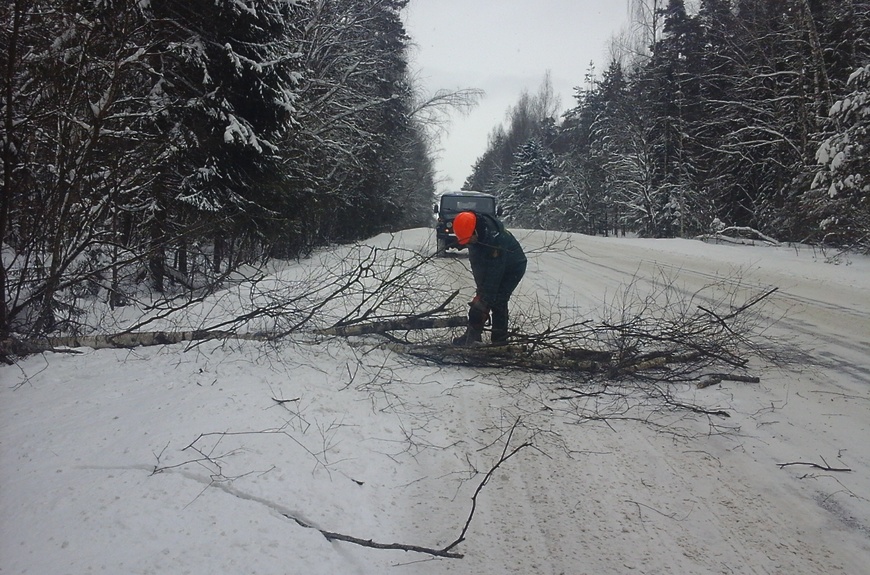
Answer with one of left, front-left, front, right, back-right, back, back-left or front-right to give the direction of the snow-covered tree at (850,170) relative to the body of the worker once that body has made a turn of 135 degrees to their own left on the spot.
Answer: left

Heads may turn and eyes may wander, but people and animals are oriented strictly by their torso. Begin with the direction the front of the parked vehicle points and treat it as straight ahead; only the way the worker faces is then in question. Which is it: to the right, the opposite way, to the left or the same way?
to the right

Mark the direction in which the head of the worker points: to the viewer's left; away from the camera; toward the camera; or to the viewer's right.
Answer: to the viewer's left

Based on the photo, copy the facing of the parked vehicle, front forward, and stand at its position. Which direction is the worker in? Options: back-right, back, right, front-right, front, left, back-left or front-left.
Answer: front

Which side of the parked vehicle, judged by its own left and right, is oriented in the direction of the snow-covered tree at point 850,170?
left

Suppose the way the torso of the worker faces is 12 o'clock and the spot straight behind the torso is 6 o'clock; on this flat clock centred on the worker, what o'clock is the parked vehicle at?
The parked vehicle is roughly at 3 o'clock from the worker.

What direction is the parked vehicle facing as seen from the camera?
toward the camera

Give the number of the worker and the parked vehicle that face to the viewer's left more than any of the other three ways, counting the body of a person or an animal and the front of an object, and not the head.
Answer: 1

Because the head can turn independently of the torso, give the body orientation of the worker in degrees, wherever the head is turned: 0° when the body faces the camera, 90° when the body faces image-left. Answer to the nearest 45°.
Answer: approximately 90°
